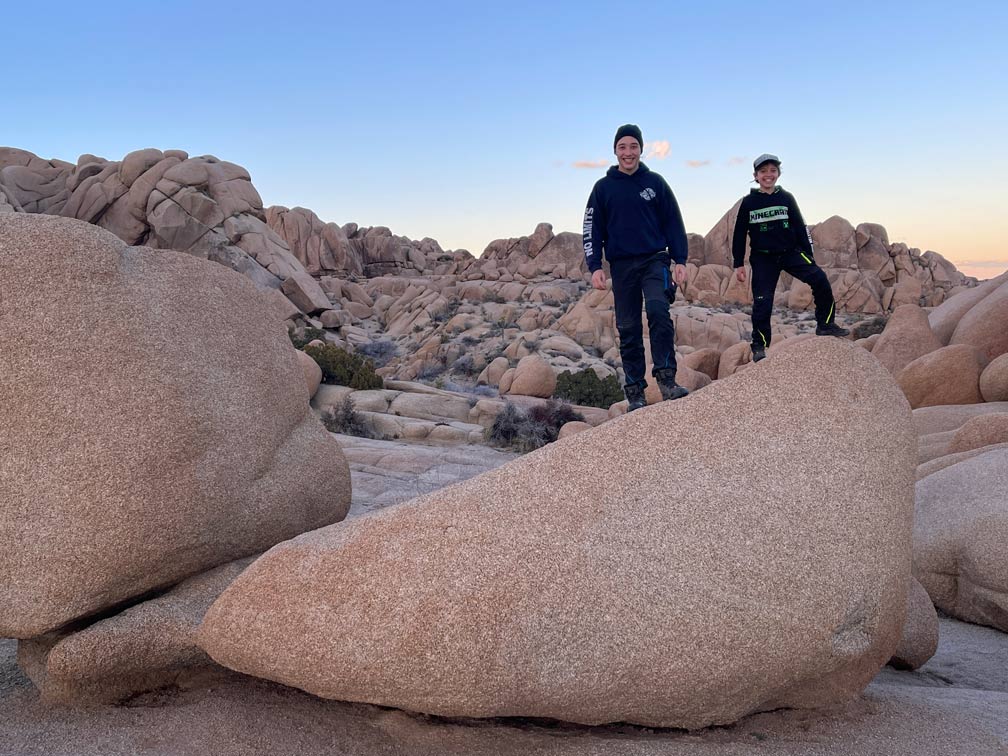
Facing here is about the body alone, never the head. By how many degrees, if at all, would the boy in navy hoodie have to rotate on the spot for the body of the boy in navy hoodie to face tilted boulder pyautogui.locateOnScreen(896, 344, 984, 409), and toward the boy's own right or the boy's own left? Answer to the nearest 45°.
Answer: approximately 135° to the boy's own left

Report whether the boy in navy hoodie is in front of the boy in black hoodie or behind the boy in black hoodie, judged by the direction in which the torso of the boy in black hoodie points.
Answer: in front

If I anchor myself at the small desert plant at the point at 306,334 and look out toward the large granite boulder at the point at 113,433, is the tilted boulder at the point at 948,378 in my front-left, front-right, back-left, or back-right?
front-left

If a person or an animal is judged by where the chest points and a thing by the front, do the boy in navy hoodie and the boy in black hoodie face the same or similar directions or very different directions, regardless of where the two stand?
same or similar directions

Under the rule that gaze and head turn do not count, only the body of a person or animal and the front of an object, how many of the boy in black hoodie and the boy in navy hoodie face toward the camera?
2

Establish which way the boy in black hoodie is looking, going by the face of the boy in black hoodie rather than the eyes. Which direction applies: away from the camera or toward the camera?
toward the camera

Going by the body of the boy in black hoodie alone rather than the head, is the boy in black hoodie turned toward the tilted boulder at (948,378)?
no

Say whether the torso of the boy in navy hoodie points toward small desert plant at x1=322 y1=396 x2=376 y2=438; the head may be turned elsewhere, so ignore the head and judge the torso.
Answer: no

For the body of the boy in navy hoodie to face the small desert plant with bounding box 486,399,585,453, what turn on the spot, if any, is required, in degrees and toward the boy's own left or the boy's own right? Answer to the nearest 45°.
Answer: approximately 180°

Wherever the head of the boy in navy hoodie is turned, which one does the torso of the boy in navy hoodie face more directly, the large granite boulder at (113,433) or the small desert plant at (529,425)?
the large granite boulder

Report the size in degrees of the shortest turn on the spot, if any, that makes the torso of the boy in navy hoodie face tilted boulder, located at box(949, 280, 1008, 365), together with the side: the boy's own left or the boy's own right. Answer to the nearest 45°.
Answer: approximately 135° to the boy's own left

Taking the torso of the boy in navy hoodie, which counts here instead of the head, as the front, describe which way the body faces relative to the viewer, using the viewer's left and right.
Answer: facing the viewer

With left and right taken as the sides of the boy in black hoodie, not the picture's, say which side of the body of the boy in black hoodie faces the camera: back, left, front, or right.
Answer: front
